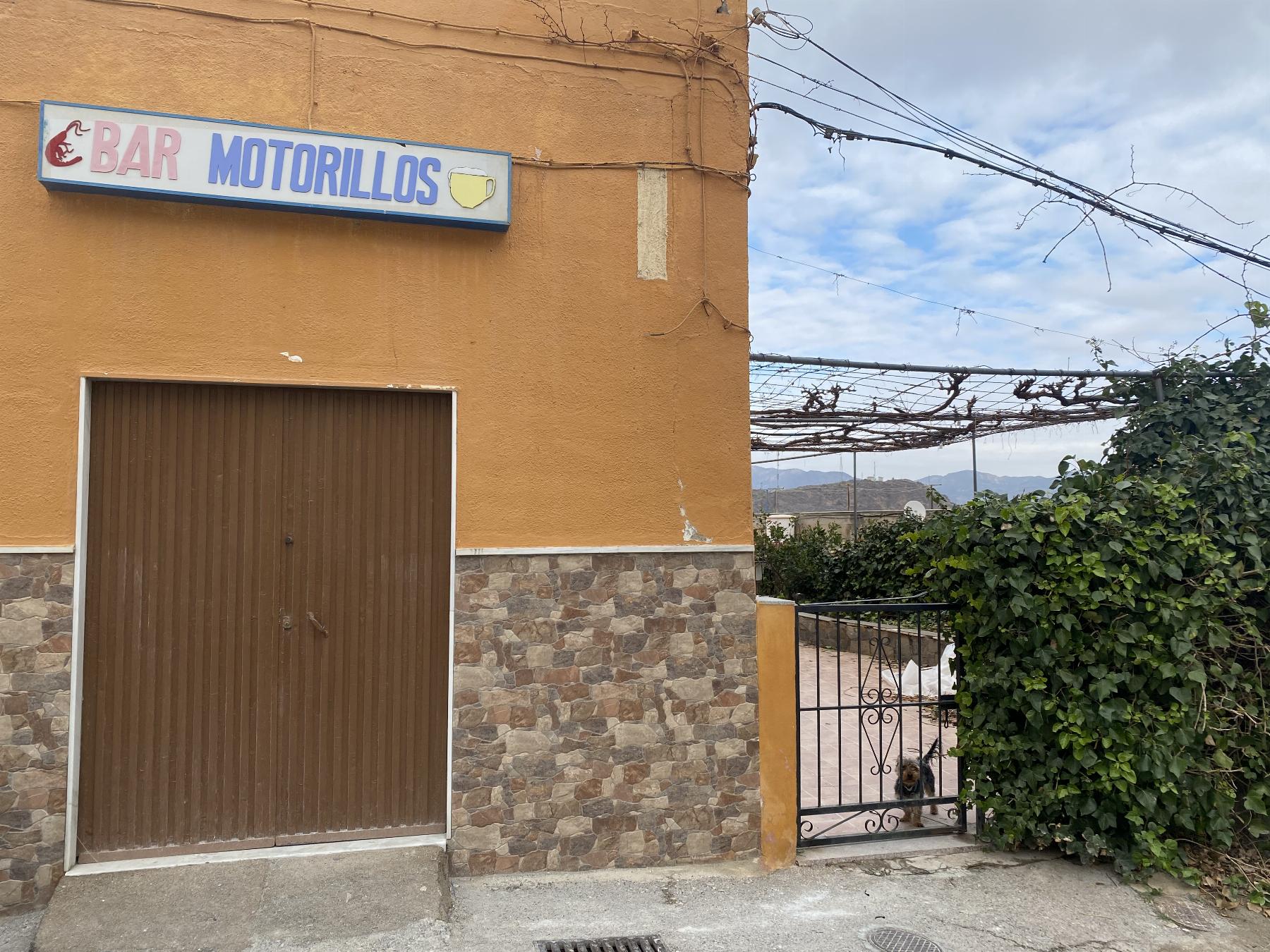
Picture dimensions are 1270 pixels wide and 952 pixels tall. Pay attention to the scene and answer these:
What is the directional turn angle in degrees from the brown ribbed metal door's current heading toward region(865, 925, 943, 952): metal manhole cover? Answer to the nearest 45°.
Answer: approximately 45° to its left

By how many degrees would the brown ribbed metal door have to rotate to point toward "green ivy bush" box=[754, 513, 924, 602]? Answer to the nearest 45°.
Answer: approximately 135° to its left

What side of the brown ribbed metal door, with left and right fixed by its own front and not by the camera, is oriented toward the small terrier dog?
left

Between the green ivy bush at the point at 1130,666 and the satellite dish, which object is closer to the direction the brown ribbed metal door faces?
the green ivy bush

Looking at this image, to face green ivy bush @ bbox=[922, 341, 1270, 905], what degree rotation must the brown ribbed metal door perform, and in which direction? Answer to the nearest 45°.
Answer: approximately 90° to its left

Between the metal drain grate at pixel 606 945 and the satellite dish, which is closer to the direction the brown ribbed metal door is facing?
the metal drain grate

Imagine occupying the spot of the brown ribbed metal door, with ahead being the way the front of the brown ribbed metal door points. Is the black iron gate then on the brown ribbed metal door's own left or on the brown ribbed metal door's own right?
on the brown ribbed metal door's own left

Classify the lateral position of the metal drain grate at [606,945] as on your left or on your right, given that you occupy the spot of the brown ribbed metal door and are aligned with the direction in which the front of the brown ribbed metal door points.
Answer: on your left

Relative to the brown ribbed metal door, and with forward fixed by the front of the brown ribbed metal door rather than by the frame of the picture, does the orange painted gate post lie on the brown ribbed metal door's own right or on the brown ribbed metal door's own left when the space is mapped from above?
on the brown ribbed metal door's own left

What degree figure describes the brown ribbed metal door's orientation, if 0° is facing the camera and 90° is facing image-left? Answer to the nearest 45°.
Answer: approximately 0°
